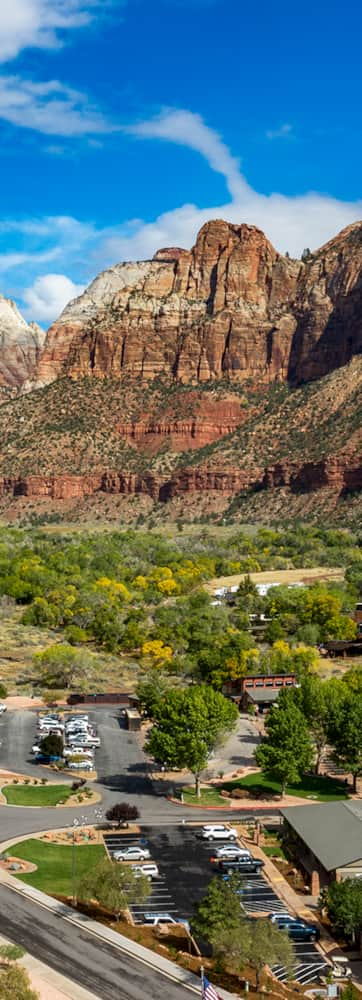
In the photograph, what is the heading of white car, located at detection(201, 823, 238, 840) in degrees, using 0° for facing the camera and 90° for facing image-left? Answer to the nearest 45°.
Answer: approximately 270°

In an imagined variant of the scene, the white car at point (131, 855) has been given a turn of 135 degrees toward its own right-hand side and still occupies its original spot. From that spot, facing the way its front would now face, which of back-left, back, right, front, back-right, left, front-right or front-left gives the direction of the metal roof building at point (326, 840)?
front-right

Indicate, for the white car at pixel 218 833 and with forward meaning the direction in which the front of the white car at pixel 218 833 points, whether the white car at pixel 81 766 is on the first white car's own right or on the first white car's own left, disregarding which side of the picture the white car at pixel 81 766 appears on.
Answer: on the first white car's own left

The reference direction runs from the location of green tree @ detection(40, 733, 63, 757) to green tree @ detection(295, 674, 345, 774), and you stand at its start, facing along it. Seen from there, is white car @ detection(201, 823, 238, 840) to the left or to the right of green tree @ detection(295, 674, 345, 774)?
right

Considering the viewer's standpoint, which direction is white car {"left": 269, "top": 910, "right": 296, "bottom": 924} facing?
facing to the right of the viewer

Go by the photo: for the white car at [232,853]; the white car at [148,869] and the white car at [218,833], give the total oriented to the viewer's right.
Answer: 2

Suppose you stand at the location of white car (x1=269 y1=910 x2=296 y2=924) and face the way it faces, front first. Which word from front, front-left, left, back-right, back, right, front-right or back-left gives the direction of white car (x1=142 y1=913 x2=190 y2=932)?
back

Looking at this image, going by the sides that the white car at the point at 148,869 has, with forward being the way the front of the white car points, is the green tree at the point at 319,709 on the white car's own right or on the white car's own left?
on the white car's own right

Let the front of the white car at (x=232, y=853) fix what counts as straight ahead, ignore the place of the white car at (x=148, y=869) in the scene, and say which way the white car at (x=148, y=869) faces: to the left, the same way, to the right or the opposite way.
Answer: the opposite way

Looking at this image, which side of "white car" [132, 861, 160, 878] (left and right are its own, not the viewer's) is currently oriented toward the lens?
left

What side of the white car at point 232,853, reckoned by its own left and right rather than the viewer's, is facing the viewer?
right

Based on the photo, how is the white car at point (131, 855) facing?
to the viewer's left

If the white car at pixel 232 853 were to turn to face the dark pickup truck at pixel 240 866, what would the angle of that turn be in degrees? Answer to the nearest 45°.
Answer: approximately 90° to its right
